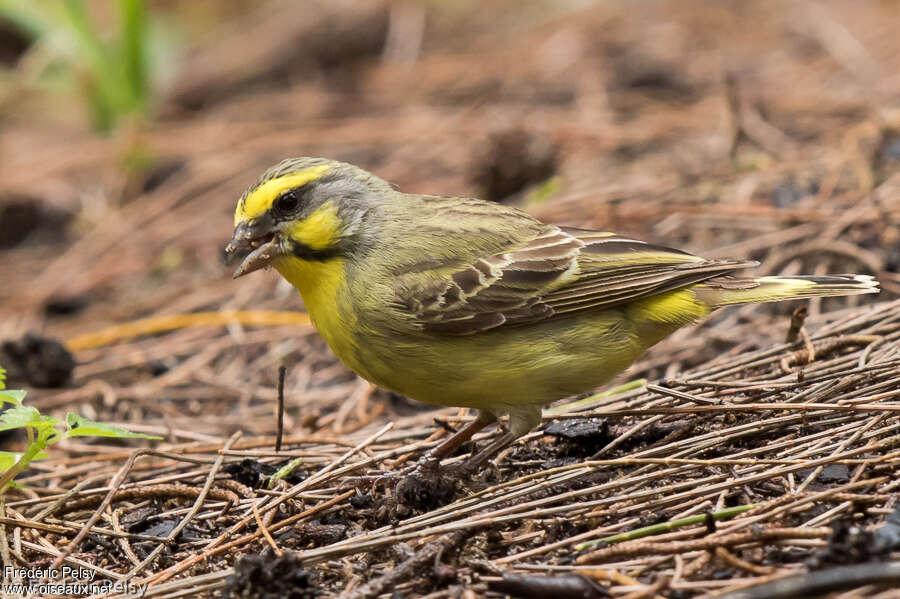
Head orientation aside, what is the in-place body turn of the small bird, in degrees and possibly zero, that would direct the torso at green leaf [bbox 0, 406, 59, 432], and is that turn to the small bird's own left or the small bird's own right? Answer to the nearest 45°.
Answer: approximately 45° to the small bird's own left

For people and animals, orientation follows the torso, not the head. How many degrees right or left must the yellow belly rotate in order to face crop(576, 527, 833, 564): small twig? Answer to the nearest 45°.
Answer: approximately 135° to its left

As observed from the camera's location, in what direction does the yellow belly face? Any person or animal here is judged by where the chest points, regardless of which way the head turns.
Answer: facing to the left of the viewer

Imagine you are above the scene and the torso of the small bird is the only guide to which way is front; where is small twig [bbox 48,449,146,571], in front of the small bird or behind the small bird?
in front

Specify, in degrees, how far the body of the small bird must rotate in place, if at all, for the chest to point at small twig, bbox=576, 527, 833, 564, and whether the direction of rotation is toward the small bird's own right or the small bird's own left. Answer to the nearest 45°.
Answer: approximately 135° to the small bird's own left

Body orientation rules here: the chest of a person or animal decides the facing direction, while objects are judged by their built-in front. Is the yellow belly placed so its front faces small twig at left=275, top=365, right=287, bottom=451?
yes

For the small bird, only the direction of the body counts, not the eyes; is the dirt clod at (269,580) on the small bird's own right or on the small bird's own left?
on the small bird's own left

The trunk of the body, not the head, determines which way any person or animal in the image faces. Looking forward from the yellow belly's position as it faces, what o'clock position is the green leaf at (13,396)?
The green leaf is roughly at 11 o'clock from the yellow belly.

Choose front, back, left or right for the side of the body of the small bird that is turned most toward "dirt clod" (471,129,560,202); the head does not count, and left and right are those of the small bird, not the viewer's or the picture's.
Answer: right

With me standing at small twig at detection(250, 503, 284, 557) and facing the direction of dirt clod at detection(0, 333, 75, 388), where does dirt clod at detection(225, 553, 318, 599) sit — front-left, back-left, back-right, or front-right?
back-left

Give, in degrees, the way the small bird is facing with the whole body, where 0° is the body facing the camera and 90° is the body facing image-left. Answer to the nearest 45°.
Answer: approximately 90°

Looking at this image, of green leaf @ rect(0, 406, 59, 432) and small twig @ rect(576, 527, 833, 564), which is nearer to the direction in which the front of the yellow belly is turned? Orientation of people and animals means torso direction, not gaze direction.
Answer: the green leaf

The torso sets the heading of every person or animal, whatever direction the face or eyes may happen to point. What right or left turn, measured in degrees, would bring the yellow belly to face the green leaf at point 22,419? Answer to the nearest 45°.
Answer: approximately 45° to its left

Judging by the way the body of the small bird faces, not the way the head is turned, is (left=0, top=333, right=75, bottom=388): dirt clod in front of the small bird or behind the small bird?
in front

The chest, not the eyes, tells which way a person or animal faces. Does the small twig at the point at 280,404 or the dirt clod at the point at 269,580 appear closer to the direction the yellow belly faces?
the small twig
